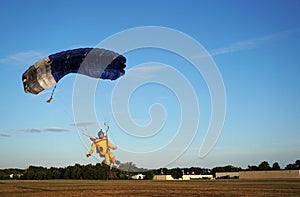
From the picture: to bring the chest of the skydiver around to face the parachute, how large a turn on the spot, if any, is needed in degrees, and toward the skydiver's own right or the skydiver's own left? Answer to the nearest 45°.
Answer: approximately 90° to the skydiver's own right
